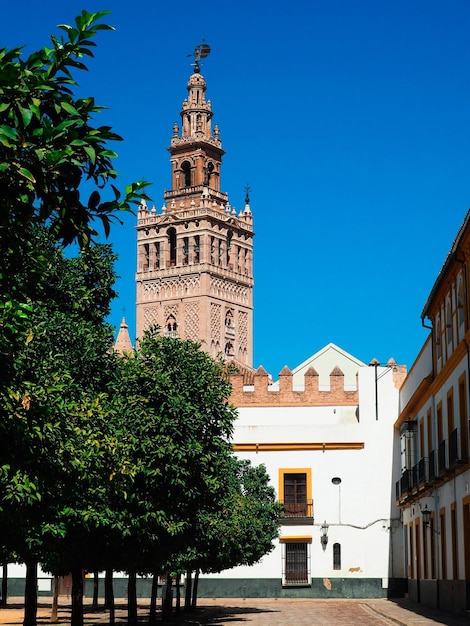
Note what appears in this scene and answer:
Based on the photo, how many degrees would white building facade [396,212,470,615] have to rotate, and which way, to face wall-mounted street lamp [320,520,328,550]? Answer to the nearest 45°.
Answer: approximately 90° to its right

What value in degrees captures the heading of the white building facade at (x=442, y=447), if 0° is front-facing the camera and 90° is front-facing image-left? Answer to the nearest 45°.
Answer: approximately 90°
